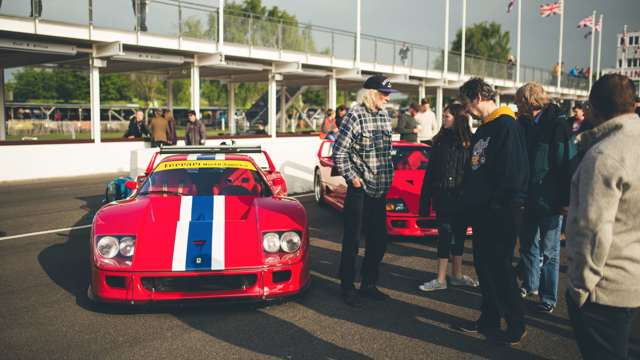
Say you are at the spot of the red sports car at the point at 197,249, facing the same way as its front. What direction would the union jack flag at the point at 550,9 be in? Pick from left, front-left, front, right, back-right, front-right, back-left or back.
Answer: back-left

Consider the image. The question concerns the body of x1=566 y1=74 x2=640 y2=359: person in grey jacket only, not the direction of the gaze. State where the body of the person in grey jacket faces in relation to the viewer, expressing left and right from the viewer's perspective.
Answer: facing away from the viewer and to the left of the viewer

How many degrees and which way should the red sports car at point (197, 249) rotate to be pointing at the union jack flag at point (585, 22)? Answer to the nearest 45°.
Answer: approximately 135° to its left

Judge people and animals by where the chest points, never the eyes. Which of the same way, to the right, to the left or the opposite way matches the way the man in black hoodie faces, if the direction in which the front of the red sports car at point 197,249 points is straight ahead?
to the right

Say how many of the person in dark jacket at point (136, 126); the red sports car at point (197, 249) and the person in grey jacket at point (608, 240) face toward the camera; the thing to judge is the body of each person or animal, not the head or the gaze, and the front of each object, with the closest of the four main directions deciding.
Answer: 2

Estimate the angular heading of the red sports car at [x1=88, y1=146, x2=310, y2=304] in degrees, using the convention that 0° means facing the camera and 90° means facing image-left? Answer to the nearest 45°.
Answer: approximately 0°

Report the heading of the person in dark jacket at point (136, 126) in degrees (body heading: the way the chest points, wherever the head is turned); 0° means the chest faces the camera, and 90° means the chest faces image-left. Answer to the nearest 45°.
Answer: approximately 0°
